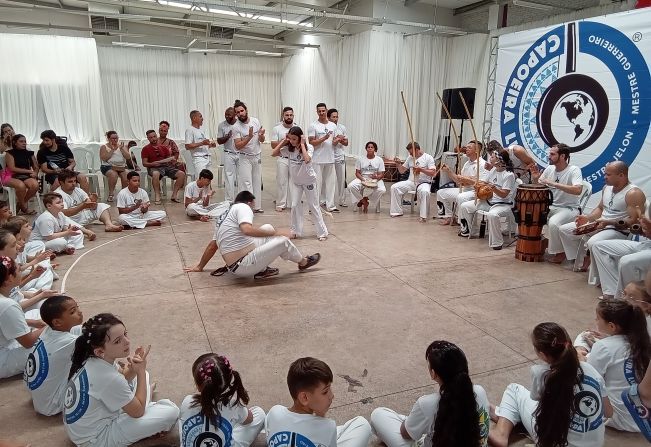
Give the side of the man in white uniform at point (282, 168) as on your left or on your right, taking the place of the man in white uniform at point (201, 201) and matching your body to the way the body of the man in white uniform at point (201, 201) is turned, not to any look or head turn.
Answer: on your left

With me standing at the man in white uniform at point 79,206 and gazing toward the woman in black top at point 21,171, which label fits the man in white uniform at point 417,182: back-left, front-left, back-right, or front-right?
back-right

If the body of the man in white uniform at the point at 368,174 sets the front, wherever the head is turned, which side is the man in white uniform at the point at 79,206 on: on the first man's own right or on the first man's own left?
on the first man's own right

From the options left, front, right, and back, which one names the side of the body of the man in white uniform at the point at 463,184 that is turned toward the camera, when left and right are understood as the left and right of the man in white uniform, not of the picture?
left

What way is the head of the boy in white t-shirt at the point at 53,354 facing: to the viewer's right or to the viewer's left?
to the viewer's right

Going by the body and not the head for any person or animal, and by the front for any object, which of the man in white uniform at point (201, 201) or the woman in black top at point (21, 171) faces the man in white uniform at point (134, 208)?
the woman in black top
